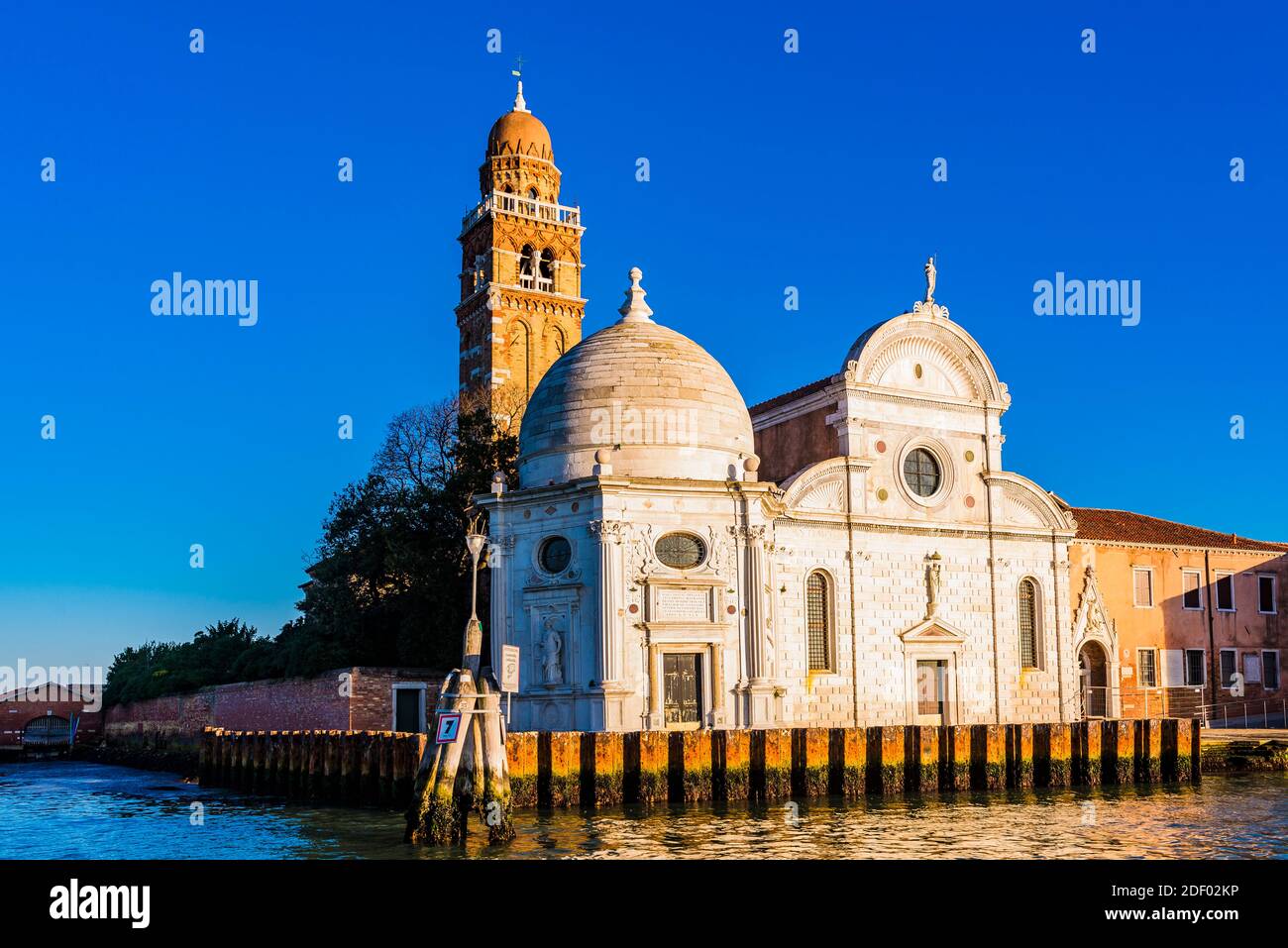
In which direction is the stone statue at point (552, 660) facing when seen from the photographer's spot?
facing the viewer and to the left of the viewer

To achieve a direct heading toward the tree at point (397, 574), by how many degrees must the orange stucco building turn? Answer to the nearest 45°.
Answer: approximately 45° to its right

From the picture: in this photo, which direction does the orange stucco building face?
toward the camera

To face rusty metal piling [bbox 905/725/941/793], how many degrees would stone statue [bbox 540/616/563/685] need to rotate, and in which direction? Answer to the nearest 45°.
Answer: approximately 90° to its left

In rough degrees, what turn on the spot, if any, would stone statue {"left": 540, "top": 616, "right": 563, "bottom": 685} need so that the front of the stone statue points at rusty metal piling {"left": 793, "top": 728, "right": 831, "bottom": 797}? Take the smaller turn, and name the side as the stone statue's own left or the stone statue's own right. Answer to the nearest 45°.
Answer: approximately 90° to the stone statue's own left

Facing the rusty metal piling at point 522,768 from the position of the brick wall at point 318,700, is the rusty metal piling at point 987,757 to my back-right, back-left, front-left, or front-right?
front-left

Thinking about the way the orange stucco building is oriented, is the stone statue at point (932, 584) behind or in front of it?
in front

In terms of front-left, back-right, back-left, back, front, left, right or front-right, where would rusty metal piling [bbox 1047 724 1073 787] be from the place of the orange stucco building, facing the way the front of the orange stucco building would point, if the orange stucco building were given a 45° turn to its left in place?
front-right

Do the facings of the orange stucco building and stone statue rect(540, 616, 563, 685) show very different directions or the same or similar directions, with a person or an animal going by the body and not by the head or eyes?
same or similar directions

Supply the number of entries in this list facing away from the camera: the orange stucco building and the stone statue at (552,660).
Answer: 0
